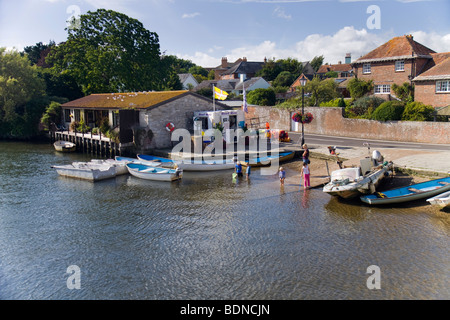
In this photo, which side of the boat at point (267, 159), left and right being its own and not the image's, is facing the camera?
right

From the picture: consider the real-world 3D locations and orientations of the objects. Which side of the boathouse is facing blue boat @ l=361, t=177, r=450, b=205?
left

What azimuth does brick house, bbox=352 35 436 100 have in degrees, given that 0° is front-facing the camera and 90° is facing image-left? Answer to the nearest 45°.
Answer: approximately 45°

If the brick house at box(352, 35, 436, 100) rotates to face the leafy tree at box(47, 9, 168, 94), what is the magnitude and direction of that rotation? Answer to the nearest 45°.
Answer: approximately 45° to its right

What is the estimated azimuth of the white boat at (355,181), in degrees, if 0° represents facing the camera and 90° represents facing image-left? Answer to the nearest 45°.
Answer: approximately 45°

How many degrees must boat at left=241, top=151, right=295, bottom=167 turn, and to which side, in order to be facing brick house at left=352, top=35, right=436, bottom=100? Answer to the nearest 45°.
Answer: approximately 45° to its left

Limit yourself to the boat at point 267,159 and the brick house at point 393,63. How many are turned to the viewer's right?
1

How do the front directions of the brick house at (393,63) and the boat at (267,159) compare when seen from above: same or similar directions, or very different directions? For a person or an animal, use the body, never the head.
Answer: very different directions

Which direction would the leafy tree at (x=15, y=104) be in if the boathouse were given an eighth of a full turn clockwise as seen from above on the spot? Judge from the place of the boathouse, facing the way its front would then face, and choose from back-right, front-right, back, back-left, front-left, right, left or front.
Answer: front-right
